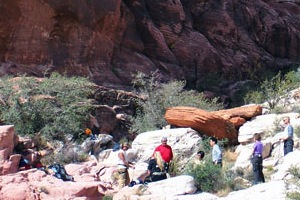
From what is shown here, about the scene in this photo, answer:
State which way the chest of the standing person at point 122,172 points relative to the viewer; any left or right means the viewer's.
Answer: facing to the right of the viewer

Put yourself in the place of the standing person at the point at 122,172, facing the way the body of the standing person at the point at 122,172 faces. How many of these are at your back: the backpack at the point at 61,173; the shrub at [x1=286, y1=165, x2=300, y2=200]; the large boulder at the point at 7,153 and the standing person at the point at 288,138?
2

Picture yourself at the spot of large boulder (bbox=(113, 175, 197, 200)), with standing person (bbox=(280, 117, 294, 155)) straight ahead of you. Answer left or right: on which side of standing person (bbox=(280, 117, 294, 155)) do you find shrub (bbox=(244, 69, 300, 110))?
left
